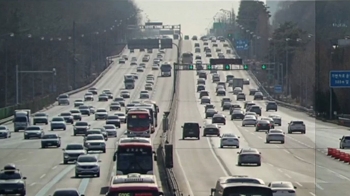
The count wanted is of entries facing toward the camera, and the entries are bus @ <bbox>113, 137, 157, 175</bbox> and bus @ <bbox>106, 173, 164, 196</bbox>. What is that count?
2

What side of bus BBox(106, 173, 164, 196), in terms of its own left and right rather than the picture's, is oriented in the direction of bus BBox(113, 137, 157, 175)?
back

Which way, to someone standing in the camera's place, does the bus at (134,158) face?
facing the viewer

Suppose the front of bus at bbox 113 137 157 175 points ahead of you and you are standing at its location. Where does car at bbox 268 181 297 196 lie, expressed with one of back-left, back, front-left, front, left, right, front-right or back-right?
front-left

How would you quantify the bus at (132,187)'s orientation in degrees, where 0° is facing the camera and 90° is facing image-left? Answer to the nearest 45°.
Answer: approximately 0°

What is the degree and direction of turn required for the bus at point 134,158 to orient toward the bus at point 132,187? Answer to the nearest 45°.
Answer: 0° — it already faces it
